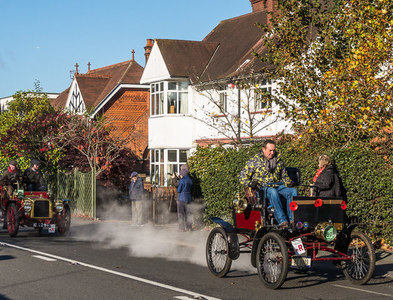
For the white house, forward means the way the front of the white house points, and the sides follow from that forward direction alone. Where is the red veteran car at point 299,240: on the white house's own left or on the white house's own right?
on the white house's own left

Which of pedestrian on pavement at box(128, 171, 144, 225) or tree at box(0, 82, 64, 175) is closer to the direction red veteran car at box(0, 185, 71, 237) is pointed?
the pedestrian on pavement

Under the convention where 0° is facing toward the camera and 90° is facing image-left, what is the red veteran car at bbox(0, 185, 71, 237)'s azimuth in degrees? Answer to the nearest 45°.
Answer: approximately 315°

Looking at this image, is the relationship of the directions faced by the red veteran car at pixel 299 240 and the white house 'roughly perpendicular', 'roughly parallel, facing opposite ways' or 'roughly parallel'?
roughly perpendicular

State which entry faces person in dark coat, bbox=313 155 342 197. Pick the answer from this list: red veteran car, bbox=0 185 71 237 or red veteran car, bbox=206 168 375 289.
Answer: red veteran car, bbox=0 185 71 237

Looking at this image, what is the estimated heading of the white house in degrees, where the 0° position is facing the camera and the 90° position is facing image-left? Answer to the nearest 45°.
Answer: approximately 45°

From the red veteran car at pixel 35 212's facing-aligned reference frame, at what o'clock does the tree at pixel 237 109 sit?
The tree is roughly at 9 o'clock from the red veteran car.

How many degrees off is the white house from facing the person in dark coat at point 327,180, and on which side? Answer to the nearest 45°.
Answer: approximately 45° to its left
